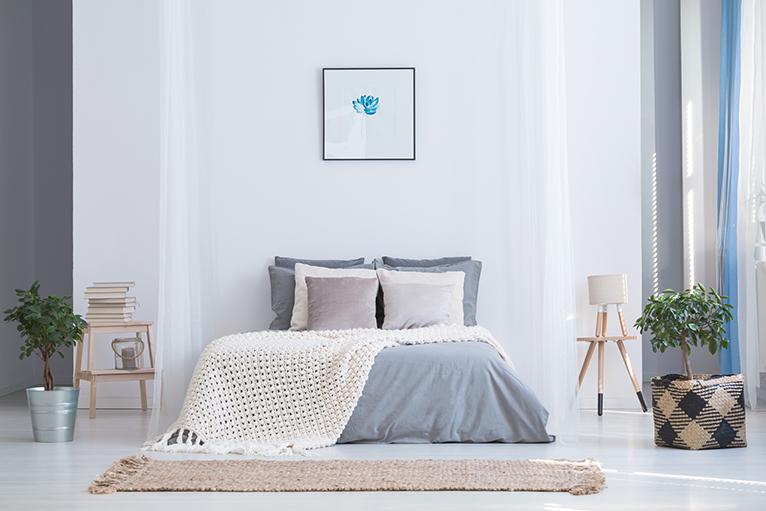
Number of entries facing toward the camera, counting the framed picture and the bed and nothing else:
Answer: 2

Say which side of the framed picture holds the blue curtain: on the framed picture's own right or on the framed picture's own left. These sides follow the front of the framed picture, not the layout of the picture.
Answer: on the framed picture's own left

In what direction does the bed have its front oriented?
toward the camera

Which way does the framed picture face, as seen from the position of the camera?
facing the viewer

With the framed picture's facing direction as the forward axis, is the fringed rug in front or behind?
in front

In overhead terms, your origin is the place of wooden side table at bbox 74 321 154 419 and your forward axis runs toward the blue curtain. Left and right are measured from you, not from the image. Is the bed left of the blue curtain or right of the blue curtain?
right

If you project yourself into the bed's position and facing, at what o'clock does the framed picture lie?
The framed picture is roughly at 6 o'clock from the bed.

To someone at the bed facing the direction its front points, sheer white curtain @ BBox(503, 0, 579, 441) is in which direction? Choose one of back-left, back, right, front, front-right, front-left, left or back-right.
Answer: left

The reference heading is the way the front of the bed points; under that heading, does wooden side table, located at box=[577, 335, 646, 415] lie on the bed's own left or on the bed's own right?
on the bed's own left

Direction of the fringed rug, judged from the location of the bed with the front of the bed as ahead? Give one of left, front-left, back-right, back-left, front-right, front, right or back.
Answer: front

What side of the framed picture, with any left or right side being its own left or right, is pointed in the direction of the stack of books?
right

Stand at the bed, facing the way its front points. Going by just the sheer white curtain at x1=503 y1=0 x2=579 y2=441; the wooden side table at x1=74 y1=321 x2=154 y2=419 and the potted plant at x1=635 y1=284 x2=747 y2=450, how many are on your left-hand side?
2

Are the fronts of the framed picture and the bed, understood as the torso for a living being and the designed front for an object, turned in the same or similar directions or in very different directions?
same or similar directions

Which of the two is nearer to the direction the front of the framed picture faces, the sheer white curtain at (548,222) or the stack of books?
the sheer white curtain

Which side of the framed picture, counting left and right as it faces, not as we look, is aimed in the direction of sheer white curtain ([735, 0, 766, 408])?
left

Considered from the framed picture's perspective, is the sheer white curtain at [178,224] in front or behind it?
in front
